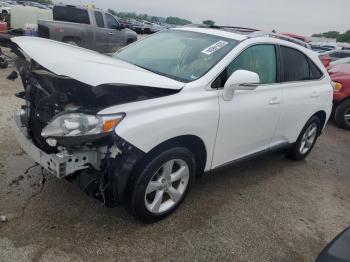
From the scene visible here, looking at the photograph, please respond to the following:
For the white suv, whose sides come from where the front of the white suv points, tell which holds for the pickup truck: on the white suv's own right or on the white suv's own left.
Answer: on the white suv's own right

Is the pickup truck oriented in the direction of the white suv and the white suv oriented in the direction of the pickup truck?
no

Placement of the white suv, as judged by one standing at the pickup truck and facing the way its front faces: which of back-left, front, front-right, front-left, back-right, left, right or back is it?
back-right

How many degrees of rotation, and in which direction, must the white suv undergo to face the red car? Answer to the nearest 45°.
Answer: approximately 180°

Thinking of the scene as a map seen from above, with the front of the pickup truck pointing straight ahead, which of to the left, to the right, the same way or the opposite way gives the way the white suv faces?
the opposite way

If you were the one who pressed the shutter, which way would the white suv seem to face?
facing the viewer and to the left of the viewer

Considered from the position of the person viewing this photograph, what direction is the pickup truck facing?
facing away from the viewer and to the right of the viewer

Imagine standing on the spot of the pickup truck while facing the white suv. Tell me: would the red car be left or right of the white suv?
left

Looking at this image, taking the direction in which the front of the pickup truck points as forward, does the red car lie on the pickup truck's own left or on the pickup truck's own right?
on the pickup truck's own right
